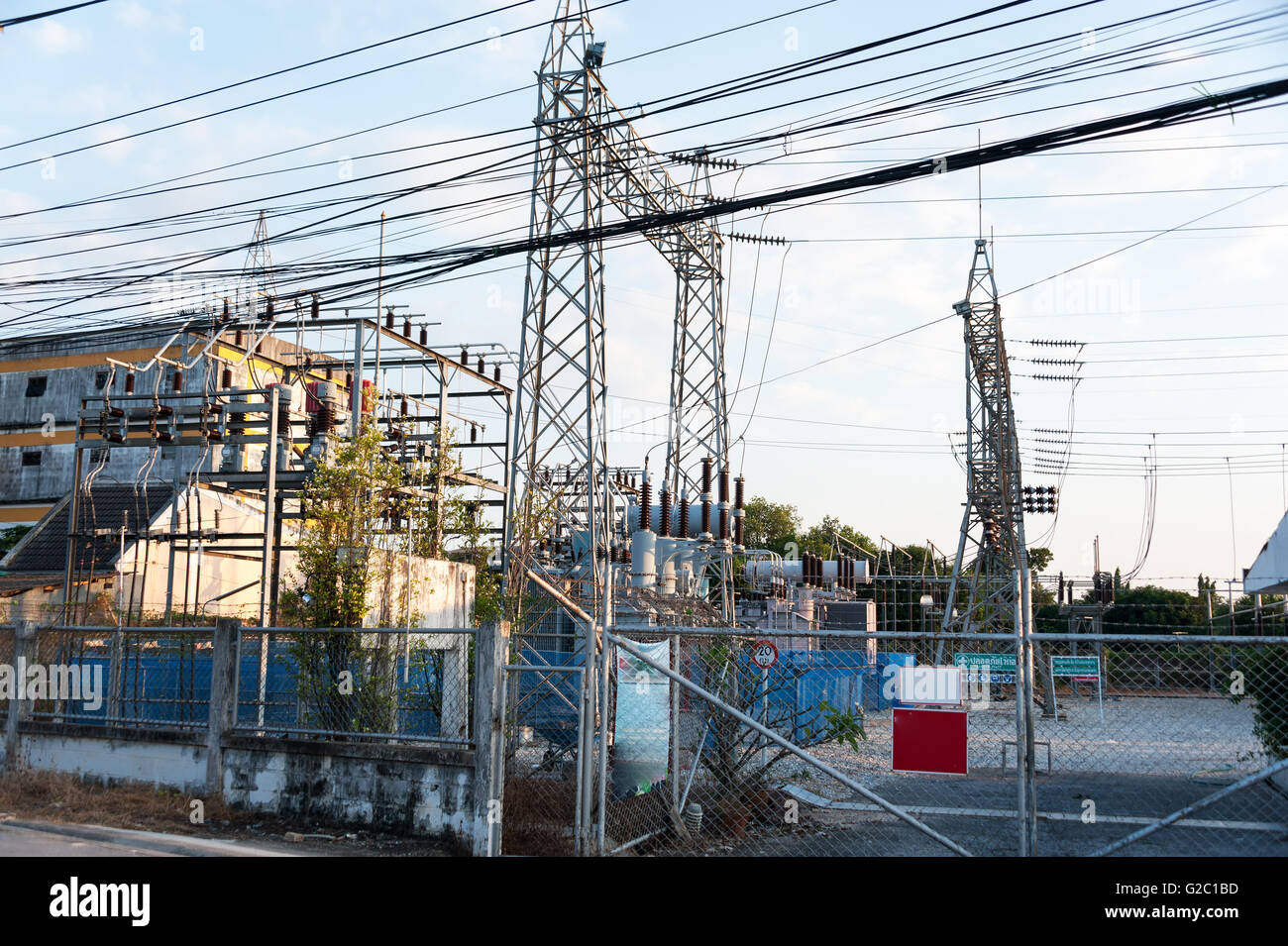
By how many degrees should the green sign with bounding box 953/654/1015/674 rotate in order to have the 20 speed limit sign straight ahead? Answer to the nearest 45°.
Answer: approximately 45° to its right

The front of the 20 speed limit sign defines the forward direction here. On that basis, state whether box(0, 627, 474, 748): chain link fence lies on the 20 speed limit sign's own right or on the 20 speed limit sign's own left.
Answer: on the 20 speed limit sign's own right

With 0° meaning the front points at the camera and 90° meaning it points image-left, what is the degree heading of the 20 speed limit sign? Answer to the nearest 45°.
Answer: approximately 0°

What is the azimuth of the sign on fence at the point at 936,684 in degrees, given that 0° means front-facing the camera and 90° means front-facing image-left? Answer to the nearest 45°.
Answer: approximately 0°

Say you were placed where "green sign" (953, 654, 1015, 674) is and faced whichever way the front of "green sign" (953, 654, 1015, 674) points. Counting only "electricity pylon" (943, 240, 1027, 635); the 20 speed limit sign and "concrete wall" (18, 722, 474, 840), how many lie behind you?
1

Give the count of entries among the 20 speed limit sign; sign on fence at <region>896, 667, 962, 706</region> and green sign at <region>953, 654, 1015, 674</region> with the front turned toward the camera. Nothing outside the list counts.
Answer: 3

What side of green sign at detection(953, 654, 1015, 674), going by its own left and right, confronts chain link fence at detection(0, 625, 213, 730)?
right

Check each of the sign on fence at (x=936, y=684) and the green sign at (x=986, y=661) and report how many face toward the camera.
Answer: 2

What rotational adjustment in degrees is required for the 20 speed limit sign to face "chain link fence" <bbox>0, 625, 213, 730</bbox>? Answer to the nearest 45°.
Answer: approximately 90° to its right

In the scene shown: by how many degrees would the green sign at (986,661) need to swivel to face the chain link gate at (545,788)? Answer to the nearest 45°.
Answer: approximately 45° to its right

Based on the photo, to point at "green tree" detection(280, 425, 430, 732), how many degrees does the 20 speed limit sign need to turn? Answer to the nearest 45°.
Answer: approximately 90° to its right
